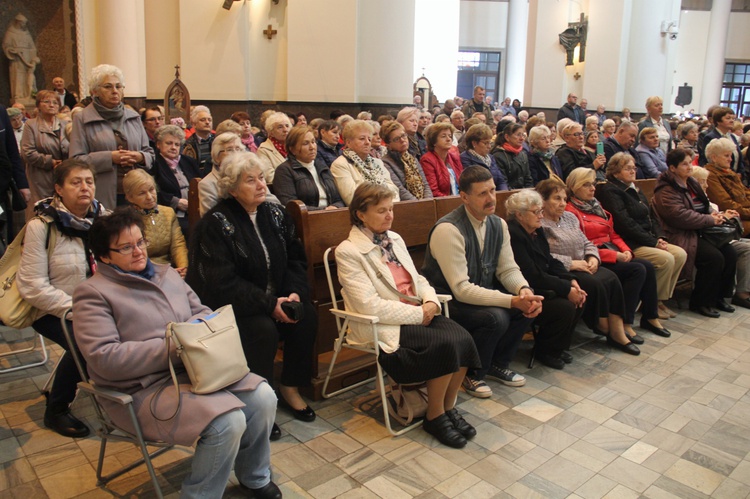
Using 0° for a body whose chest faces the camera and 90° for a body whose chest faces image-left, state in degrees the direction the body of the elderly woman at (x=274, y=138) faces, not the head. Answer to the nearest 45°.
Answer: approximately 315°

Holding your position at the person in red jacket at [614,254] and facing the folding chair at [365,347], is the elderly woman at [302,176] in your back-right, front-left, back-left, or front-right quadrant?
front-right

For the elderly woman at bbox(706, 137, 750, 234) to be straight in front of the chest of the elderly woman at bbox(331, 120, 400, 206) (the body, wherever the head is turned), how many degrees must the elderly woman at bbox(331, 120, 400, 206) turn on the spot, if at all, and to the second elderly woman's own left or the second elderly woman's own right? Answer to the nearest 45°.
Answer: approximately 90° to the second elderly woman's own left

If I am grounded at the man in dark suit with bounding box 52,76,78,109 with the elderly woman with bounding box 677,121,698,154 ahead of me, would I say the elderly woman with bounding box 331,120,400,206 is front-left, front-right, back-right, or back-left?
front-right

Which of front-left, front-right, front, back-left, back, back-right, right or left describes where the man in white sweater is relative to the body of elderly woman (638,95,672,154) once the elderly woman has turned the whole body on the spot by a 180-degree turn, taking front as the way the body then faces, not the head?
back-left

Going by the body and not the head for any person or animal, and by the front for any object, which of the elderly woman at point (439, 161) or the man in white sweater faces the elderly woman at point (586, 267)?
the elderly woman at point (439, 161)

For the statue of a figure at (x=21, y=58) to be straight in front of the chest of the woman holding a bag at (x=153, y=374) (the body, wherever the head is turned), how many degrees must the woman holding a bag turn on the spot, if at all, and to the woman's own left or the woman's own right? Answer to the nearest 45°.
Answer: approximately 135° to the woman's own left

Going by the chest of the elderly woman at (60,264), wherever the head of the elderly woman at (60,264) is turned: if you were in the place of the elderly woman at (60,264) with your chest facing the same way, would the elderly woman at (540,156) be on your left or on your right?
on your left

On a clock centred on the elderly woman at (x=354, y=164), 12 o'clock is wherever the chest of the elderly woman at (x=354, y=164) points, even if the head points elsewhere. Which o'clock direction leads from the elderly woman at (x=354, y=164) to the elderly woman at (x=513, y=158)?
the elderly woman at (x=513, y=158) is roughly at 9 o'clock from the elderly woman at (x=354, y=164).

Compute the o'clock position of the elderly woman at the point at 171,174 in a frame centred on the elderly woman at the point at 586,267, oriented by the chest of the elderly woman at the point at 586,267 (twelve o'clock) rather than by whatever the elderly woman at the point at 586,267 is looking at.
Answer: the elderly woman at the point at 171,174 is roughly at 4 o'clock from the elderly woman at the point at 586,267.

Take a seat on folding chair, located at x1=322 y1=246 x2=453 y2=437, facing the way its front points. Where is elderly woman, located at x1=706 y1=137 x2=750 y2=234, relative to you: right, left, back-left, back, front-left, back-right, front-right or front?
left

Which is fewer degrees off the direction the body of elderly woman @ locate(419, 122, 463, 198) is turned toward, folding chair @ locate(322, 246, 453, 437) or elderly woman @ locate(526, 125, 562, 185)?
the folding chair
